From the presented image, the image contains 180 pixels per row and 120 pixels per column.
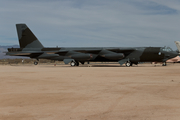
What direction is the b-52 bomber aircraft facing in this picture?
to the viewer's right
